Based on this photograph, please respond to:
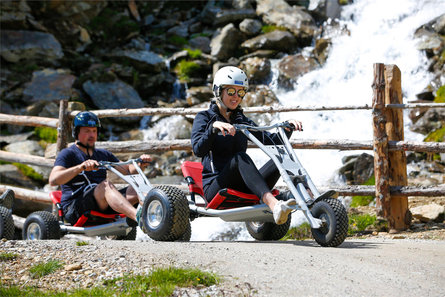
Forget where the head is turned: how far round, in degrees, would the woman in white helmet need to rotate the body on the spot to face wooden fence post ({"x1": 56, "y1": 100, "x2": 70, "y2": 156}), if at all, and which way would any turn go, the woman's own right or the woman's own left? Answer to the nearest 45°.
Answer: approximately 180°

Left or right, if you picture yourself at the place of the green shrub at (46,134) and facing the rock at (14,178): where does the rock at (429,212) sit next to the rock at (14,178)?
left

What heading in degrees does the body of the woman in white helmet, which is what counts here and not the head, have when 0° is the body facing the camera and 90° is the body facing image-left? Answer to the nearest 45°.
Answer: approximately 315°

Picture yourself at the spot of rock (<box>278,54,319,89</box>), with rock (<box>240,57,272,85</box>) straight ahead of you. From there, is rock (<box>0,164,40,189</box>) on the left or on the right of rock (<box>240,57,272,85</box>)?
left

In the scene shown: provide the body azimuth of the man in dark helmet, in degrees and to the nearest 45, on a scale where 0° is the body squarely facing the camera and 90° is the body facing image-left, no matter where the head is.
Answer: approximately 315°

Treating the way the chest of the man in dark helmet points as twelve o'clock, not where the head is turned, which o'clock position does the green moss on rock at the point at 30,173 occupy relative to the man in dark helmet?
The green moss on rock is roughly at 7 o'clock from the man in dark helmet.

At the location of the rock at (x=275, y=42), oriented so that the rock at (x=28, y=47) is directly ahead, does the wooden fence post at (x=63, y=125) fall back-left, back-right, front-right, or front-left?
front-left

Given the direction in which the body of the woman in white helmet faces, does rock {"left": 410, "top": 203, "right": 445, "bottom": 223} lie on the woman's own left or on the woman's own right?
on the woman's own left

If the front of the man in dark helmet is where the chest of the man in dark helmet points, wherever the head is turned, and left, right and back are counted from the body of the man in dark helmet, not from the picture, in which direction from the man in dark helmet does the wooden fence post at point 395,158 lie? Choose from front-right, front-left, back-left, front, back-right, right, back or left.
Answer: front-left

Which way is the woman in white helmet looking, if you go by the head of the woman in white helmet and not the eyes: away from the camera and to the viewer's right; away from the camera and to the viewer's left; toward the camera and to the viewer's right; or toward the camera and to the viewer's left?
toward the camera and to the viewer's right
